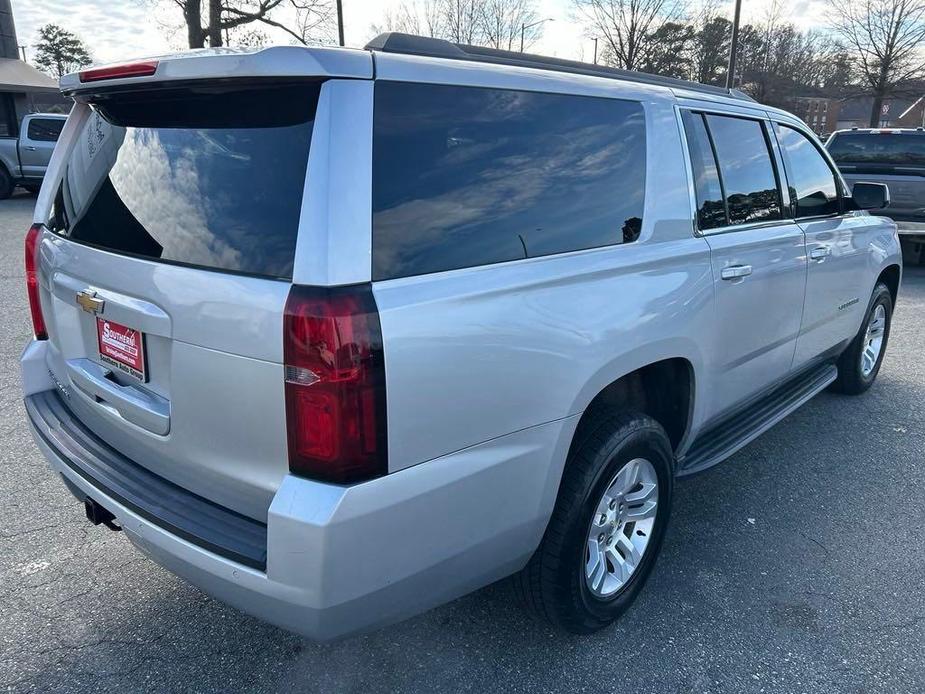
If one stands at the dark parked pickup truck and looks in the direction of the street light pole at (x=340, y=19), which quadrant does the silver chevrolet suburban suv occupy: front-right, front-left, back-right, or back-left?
back-left

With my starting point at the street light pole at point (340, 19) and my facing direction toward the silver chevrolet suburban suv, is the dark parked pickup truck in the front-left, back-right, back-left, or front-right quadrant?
front-left

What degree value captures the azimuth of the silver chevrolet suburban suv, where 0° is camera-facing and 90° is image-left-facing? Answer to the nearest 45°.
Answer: approximately 225°

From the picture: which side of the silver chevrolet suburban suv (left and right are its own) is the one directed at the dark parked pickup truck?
front

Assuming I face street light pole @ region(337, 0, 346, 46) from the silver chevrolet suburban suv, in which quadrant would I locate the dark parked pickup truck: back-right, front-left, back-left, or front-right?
front-right

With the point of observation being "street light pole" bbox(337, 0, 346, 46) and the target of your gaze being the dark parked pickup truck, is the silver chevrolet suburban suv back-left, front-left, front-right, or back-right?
front-right

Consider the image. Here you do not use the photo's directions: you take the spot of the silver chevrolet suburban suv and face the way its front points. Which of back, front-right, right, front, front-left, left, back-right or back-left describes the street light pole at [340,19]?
front-left

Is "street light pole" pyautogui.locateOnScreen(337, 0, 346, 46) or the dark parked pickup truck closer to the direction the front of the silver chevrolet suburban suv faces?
the dark parked pickup truck

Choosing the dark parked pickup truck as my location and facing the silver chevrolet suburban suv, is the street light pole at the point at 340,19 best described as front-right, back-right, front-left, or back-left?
back-right
